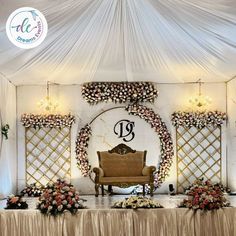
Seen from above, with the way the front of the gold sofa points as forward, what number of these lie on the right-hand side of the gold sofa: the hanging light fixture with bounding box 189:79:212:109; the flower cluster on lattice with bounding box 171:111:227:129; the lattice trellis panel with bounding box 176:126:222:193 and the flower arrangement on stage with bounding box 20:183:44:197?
1

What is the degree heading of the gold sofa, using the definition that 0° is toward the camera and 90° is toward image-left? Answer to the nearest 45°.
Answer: approximately 0°

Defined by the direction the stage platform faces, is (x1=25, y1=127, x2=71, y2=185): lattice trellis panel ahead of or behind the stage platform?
behind

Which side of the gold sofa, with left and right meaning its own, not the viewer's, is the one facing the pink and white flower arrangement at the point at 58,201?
front

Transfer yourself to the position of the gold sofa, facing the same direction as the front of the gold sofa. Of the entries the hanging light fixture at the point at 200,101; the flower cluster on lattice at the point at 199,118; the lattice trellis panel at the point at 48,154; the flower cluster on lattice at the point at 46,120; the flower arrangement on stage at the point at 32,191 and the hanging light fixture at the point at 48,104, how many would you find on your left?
2

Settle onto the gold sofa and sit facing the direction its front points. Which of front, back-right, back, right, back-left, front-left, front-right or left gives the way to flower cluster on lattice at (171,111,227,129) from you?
left
